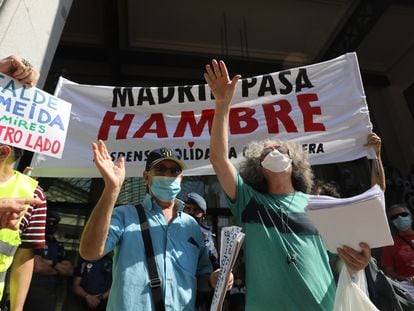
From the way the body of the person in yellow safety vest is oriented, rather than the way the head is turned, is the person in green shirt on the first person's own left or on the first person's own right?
on the first person's own left

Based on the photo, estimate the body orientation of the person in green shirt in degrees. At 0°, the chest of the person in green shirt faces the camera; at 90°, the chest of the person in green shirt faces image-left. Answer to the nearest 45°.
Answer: approximately 0°

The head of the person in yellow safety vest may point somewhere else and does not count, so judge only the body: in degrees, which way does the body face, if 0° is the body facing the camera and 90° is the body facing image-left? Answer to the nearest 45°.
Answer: approximately 0°
